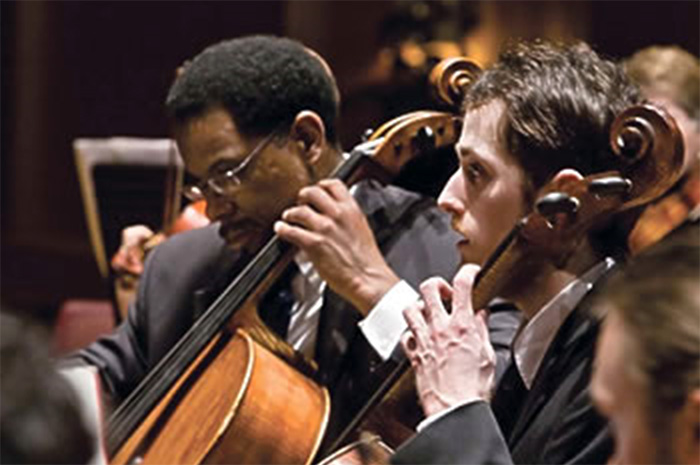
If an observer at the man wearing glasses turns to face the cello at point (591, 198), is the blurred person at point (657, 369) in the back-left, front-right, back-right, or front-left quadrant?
front-right

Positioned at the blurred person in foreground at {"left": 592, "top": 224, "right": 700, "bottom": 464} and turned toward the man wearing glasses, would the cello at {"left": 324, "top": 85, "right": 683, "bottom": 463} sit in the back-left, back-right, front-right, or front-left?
front-right

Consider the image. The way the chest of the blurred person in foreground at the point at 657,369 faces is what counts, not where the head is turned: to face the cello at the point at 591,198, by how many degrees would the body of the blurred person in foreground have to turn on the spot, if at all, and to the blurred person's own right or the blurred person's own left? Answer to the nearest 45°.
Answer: approximately 90° to the blurred person's own right

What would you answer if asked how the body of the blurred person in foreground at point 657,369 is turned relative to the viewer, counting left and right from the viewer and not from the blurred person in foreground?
facing to the left of the viewer

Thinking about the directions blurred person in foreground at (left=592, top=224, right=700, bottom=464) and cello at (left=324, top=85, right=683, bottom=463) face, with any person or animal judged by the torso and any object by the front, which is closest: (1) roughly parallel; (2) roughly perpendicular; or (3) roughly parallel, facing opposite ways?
roughly parallel

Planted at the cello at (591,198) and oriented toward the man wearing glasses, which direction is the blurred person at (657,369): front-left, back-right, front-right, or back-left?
back-left

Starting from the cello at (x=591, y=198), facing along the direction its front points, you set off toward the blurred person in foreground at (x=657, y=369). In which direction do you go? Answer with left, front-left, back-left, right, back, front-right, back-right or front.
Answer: left

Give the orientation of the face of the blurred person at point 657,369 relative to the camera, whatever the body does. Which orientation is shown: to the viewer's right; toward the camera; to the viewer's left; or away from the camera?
to the viewer's left

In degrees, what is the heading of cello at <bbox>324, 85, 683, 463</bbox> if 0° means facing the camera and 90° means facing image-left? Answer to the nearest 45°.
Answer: approximately 90°

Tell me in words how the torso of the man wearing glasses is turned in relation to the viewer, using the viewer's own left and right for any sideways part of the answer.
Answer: facing the viewer and to the left of the viewer

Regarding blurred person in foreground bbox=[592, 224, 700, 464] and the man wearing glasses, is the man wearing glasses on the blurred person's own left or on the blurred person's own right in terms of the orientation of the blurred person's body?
on the blurred person's own right

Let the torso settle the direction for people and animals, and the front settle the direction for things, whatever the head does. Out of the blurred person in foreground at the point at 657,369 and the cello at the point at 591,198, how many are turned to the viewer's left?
2
